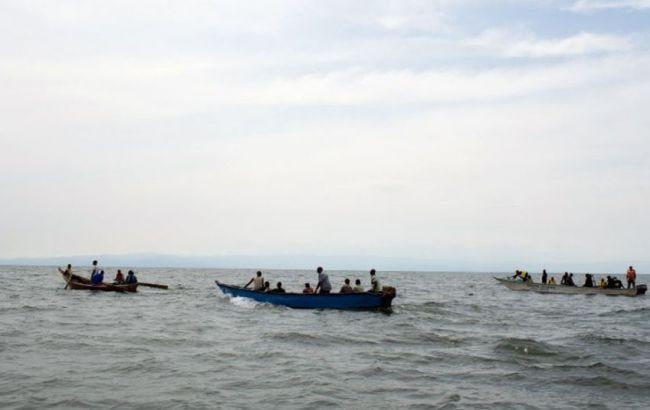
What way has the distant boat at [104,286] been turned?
to the viewer's left
